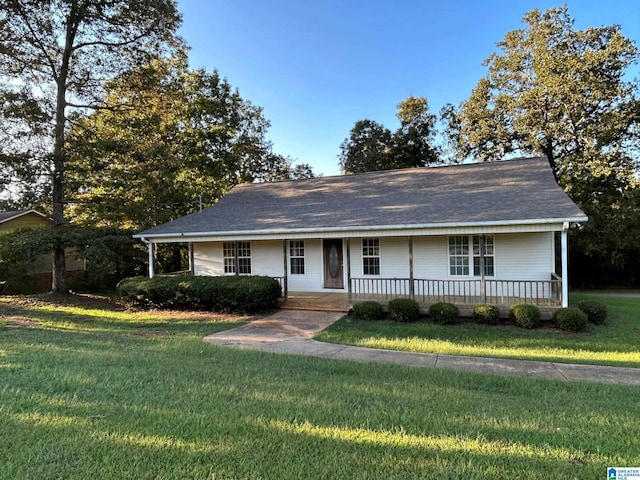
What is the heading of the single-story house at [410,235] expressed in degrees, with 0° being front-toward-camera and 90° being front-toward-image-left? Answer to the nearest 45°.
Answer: approximately 45°

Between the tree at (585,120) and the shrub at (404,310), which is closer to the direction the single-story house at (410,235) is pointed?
the shrub

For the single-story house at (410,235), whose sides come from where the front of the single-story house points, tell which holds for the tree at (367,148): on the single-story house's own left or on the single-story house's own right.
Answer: on the single-story house's own right

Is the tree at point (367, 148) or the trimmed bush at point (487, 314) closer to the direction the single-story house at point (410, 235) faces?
the trimmed bush

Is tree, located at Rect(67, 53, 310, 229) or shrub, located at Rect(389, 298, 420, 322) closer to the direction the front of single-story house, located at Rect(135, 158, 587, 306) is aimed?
the shrub

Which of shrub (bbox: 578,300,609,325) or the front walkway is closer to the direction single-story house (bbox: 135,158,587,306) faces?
the front walkway

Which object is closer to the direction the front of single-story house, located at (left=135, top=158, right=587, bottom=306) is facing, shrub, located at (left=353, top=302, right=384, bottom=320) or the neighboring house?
the shrub

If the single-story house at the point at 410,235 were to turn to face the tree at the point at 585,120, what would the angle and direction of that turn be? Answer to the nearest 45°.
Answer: approximately 180°

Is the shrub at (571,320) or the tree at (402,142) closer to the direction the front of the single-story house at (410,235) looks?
the shrub

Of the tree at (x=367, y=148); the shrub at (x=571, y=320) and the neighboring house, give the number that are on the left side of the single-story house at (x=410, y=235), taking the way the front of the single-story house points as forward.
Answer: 1
